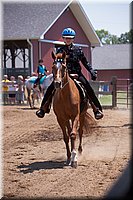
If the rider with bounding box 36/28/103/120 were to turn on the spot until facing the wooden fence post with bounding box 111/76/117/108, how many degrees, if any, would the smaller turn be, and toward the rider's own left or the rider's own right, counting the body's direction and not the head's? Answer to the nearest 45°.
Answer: approximately 180°

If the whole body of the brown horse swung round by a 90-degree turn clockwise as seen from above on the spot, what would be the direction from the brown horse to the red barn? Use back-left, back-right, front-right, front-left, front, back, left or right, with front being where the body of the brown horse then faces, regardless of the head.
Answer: right

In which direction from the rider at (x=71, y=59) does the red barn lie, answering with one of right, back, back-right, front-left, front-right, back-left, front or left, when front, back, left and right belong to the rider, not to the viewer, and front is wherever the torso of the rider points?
back

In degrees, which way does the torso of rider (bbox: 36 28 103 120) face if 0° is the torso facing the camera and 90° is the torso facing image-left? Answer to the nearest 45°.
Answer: approximately 0°

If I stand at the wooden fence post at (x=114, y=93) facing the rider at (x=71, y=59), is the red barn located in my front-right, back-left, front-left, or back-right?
back-right
